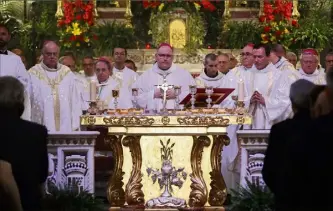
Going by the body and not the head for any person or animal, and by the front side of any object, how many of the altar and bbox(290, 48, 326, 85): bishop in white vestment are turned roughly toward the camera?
2

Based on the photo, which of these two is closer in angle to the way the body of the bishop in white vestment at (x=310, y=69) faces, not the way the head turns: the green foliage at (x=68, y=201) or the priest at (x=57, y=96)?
the green foliage

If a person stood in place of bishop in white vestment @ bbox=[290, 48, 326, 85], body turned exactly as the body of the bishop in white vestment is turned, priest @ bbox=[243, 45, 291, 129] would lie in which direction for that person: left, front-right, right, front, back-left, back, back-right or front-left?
front-right

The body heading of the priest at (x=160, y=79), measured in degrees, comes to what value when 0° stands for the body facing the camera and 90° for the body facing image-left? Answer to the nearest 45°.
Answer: approximately 0°

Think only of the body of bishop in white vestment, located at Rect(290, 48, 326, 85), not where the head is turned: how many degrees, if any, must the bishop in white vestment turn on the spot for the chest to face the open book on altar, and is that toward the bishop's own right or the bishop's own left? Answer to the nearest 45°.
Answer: approximately 45° to the bishop's own right

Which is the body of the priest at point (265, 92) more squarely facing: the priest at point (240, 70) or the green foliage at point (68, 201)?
the green foliage
